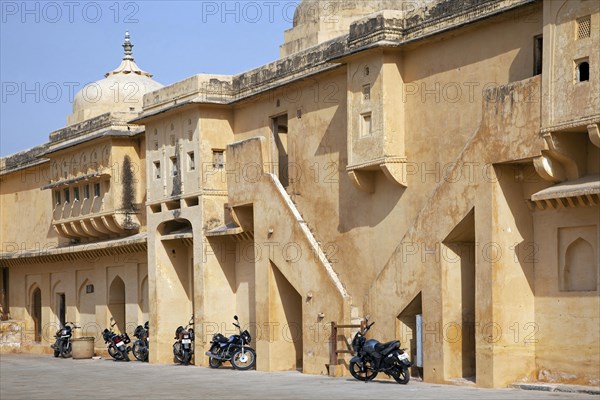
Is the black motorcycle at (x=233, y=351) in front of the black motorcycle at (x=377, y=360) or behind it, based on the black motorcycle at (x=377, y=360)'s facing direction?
in front

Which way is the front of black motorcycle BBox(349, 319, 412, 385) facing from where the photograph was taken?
facing away from the viewer and to the left of the viewer

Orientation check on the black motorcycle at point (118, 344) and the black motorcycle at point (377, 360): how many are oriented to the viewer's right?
0

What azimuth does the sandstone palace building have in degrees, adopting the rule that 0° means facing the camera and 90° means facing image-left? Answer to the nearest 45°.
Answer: approximately 45°

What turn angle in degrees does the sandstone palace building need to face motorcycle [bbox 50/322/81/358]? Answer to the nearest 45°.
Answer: approximately 90° to its right

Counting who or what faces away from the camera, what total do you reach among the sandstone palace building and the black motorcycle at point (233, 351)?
0

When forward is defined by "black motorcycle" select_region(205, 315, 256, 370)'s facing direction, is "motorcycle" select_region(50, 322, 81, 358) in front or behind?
behind

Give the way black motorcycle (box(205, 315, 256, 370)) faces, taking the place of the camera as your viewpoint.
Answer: facing the viewer and to the right of the viewer

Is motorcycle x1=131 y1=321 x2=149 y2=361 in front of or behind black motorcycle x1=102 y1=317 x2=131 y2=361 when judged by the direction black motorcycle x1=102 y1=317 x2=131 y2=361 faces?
behind

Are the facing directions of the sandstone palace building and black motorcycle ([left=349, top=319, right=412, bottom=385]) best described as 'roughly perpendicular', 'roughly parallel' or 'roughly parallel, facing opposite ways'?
roughly perpendicular
